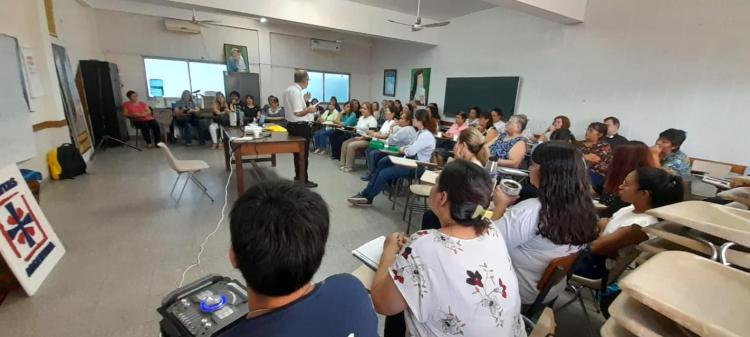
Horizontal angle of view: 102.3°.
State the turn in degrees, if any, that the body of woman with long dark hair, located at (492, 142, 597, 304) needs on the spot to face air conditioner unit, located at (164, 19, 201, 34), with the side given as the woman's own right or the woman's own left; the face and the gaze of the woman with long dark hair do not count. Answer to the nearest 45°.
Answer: approximately 45° to the woman's own left

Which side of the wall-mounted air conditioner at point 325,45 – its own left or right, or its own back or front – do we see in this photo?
front

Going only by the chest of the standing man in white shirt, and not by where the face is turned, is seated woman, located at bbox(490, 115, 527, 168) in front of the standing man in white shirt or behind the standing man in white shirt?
in front

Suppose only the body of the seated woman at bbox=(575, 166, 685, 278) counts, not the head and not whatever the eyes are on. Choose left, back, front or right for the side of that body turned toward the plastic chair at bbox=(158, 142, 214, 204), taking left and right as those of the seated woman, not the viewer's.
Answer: front

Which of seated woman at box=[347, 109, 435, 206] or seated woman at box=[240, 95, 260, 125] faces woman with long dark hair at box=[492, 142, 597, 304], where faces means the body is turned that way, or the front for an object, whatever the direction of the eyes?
seated woman at box=[240, 95, 260, 125]

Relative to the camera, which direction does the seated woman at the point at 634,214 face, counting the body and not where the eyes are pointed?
to the viewer's left

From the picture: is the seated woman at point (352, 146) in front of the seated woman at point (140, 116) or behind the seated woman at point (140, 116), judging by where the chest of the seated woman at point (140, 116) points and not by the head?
in front

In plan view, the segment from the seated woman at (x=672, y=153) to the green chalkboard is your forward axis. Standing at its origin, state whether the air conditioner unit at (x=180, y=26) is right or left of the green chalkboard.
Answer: left

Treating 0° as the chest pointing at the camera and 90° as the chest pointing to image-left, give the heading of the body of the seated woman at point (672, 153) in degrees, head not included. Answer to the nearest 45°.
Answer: approximately 90°

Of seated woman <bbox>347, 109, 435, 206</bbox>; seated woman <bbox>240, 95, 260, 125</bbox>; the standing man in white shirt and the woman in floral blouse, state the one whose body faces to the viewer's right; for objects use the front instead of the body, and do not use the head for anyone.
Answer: the standing man in white shirt

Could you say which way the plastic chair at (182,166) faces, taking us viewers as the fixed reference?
facing to the right of the viewer

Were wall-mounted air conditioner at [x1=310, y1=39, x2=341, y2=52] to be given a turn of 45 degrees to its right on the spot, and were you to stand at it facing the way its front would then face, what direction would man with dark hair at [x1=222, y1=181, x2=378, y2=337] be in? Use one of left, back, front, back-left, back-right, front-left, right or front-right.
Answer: front-left

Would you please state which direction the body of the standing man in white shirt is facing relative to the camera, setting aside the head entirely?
to the viewer's right

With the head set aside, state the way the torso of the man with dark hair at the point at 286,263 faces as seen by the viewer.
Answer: away from the camera

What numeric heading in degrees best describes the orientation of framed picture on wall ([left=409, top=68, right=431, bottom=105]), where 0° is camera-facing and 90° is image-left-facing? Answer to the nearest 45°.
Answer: approximately 45°

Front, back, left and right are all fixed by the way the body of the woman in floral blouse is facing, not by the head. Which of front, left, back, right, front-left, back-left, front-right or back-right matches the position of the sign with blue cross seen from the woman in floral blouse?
front-left

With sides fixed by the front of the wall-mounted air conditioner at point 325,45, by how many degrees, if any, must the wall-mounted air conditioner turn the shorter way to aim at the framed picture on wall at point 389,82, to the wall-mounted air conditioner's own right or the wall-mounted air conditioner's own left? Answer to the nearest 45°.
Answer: approximately 90° to the wall-mounted air conditioner's own left

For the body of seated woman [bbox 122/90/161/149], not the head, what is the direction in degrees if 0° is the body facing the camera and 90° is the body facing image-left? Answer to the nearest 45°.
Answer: approximately 315°

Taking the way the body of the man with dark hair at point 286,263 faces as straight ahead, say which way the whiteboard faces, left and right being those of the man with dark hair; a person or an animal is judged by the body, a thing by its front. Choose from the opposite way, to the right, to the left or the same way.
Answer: to the right
